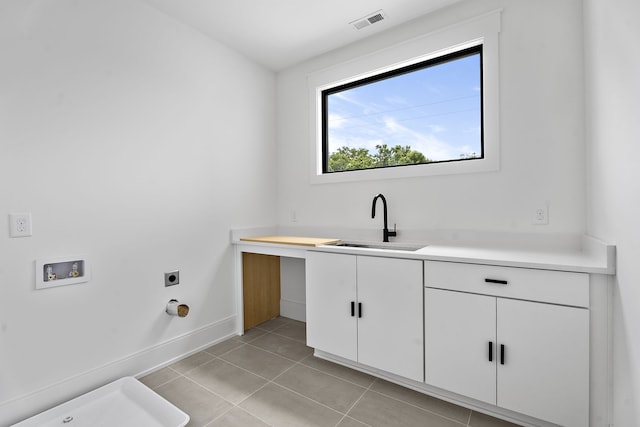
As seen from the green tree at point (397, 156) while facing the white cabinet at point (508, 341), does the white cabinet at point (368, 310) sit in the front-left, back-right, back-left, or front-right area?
front-right

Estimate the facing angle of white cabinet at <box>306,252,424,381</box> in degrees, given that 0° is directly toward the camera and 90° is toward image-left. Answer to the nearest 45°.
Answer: approximately 45°

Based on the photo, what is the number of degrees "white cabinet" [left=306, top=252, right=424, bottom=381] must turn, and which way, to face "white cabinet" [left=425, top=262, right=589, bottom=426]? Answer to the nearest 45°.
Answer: approximately 90° to its left
